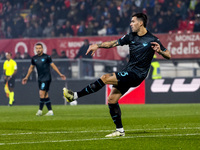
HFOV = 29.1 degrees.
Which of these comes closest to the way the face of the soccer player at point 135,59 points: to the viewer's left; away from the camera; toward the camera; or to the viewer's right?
to the viewer's left

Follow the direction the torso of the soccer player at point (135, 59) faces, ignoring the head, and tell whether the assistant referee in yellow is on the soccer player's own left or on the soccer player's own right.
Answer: on the soccer player's own right

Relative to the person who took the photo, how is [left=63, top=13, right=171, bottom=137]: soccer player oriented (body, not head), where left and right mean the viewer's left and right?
facing the viewer and to the left of the viewer
